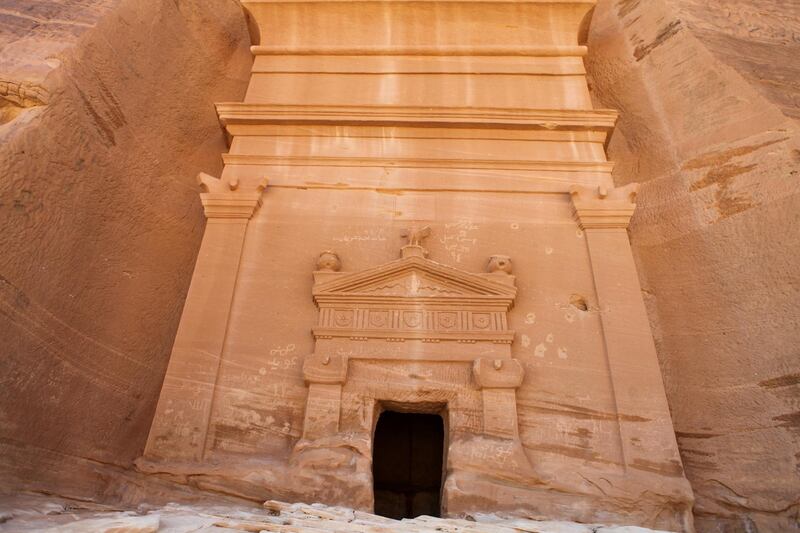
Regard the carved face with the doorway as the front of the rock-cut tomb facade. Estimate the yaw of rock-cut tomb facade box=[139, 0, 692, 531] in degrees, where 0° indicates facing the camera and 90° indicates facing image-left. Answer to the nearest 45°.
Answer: approximately 0°
